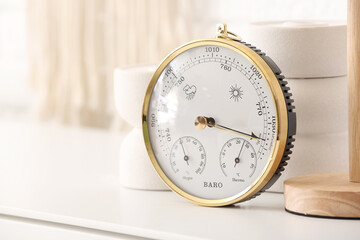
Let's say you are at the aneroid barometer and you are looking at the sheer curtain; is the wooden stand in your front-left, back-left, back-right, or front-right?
back-right

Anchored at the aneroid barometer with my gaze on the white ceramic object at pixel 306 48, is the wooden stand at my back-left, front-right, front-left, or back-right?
front-right

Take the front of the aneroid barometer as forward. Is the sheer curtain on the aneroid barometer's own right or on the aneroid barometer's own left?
on the aneroid barometer's own right

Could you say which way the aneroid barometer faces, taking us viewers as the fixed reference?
facing the viewer and to the left of the viewer
